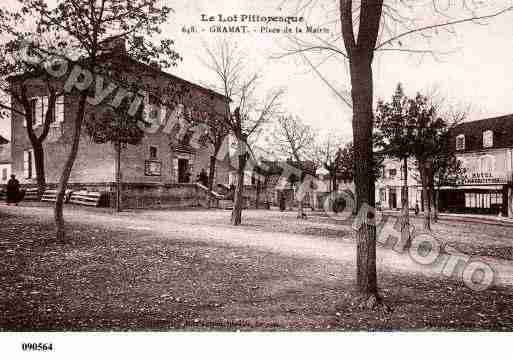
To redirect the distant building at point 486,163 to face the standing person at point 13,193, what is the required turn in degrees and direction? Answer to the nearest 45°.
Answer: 0° — it already faces them

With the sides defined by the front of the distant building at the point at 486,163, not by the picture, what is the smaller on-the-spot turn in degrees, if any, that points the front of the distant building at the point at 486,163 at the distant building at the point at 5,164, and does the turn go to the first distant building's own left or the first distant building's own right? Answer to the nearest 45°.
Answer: approximately 45° to the first distant building's own right

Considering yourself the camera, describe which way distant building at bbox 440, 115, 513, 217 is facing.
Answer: facing the viewer and to the left of the viewer
